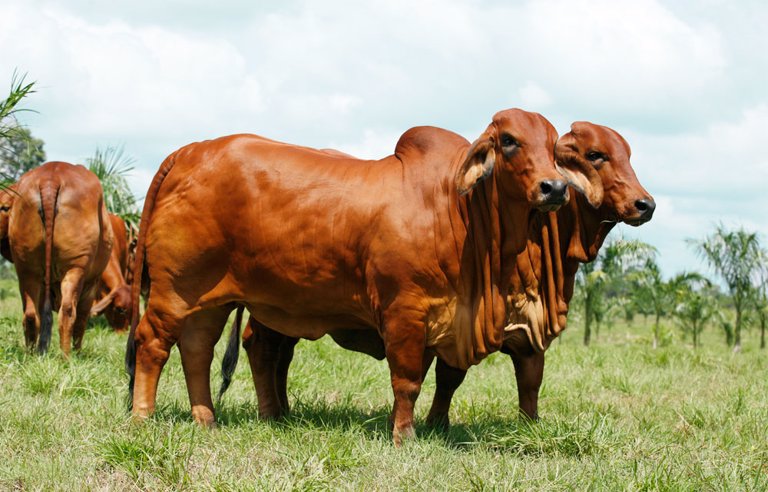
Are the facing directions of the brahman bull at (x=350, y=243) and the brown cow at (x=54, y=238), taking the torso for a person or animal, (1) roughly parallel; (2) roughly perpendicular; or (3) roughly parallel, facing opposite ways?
roughly perpendicular

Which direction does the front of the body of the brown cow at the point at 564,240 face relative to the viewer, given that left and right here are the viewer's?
facing to the right of the viewer

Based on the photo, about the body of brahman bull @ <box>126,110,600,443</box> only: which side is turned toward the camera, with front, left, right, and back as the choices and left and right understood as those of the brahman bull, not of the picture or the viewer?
right

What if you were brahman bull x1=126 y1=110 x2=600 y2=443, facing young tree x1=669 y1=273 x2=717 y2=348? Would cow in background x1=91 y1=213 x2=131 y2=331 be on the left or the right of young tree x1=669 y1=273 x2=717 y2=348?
left

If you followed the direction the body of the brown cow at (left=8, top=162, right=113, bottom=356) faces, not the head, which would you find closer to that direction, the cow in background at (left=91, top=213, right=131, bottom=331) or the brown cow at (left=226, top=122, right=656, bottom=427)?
the cow in background

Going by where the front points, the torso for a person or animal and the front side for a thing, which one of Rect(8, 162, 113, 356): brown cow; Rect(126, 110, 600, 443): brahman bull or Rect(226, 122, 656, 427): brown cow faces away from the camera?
Rect(8, 162, 113, 356): brown cow

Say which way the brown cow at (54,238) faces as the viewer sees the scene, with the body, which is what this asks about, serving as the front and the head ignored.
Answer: away from the camera
